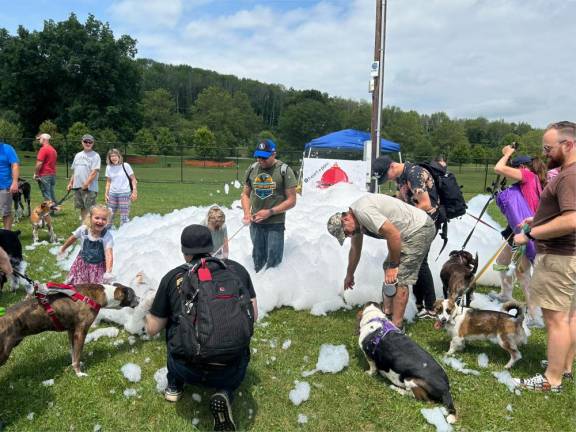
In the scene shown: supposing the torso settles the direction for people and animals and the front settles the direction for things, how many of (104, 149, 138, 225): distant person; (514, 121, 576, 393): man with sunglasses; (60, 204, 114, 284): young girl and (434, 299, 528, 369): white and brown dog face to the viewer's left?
2

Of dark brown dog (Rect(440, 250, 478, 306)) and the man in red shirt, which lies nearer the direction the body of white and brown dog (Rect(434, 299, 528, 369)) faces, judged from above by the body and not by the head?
the man in red shirt

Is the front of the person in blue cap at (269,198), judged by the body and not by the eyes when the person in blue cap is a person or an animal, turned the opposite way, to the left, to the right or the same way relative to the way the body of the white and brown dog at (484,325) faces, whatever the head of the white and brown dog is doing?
to the left

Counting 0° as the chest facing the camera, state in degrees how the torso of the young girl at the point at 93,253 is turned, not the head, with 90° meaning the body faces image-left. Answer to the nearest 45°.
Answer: approximately 0°

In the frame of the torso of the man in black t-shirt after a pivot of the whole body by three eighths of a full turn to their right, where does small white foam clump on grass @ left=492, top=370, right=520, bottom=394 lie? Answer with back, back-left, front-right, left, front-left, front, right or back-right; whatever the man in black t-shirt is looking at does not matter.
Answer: front-left

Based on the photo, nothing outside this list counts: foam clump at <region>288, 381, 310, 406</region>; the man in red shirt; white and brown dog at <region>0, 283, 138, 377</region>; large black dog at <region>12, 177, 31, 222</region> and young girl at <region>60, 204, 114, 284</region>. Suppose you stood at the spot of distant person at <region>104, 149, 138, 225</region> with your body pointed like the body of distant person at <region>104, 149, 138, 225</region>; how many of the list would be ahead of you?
3

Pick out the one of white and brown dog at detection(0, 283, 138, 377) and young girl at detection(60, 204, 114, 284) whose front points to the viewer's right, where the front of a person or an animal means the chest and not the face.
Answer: the white and brown dog

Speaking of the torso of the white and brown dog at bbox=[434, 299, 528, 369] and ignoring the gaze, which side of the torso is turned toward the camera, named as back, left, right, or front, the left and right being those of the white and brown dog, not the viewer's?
left
